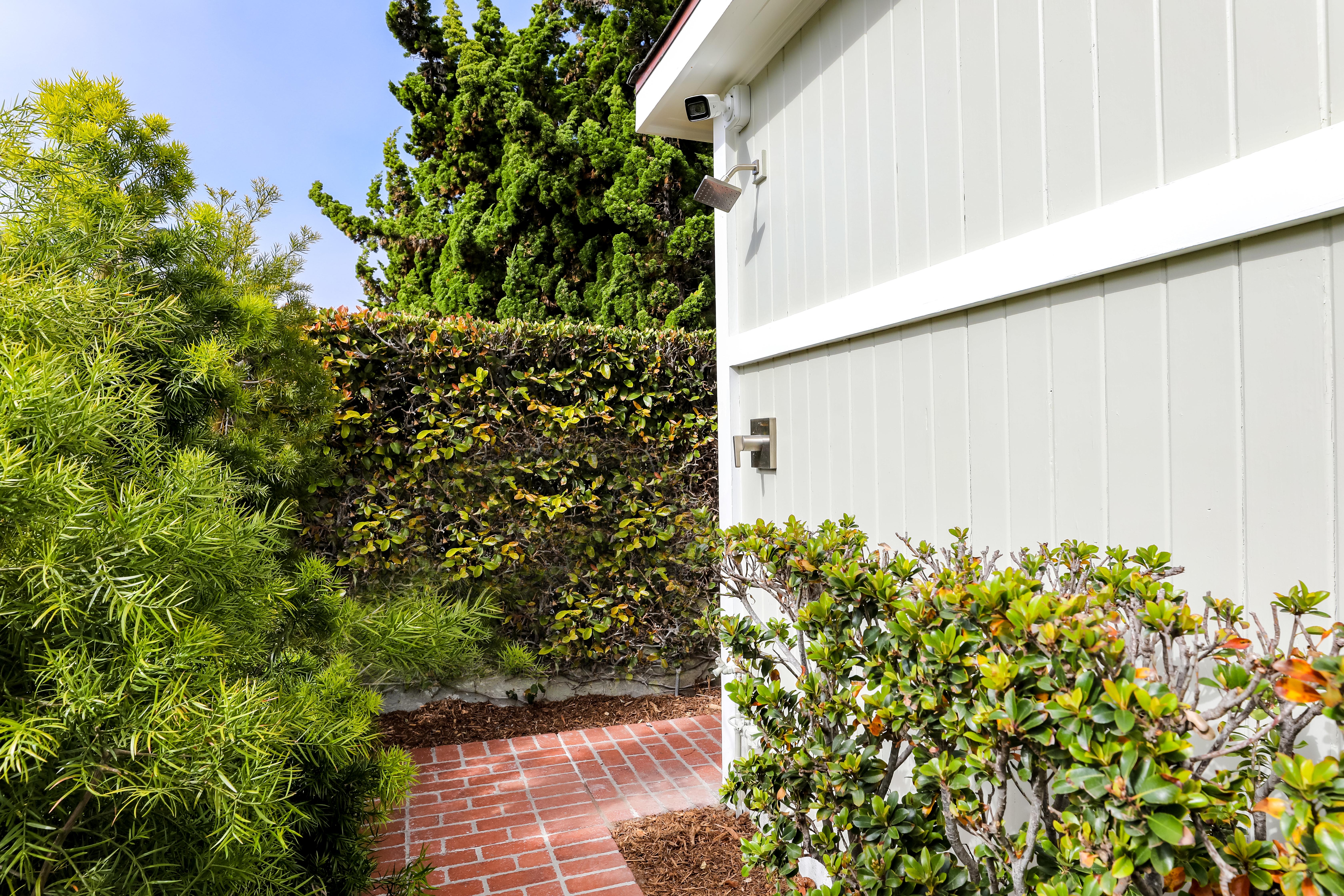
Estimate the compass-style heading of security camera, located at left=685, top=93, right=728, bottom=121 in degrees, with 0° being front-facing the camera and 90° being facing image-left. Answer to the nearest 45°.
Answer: approximately 45°

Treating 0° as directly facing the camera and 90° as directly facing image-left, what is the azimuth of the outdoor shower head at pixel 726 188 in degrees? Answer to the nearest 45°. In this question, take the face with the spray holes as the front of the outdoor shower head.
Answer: approximately 45°

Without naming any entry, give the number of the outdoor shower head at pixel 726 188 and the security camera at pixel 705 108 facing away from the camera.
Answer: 0

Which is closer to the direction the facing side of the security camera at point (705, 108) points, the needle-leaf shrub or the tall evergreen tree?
the needle-leaf shrub

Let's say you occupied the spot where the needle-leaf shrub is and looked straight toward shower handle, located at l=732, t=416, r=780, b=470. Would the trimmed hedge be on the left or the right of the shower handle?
left

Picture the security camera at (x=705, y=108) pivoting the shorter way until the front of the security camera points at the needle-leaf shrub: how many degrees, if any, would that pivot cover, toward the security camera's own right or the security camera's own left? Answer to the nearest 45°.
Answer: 0° — it already faces it
